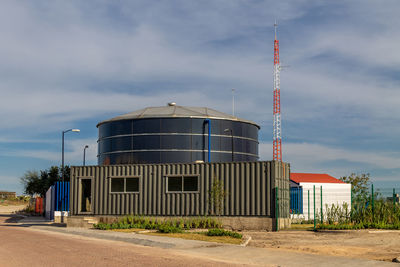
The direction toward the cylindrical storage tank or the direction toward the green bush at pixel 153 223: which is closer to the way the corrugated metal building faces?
the green bush

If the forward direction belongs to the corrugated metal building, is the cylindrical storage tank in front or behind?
behind

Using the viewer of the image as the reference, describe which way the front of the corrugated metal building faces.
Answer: facing the viewer
